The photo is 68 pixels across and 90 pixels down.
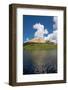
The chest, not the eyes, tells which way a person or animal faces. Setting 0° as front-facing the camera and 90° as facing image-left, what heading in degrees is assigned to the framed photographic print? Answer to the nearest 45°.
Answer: approximately 315°
